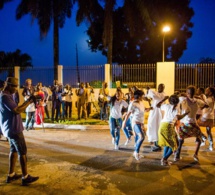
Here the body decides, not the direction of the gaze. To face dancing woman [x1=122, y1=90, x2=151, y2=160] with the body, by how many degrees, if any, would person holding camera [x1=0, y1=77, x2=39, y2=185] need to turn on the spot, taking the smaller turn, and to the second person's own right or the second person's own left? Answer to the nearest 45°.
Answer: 0° — they already face them

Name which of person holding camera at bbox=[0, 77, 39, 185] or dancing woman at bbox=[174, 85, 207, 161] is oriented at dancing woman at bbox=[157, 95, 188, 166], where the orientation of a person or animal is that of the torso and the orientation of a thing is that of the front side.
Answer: the person holding camera

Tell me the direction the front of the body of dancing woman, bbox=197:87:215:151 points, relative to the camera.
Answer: to the viewer's left

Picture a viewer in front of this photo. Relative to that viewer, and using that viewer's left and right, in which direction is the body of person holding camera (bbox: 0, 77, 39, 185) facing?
facing to the right of the viewer

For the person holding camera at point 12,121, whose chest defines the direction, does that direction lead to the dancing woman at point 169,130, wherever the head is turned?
yes

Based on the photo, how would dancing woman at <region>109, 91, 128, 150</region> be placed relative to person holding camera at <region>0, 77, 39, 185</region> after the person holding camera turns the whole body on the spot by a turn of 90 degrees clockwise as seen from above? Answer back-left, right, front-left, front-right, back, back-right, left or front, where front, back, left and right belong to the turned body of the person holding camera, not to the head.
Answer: back-left

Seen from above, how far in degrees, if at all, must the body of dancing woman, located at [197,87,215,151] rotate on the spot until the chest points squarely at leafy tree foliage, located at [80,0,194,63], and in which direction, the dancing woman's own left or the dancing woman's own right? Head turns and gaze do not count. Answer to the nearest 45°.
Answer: approximately 90° to the dancing woman's own right

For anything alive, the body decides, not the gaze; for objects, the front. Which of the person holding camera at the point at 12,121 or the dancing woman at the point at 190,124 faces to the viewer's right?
the person holding camera

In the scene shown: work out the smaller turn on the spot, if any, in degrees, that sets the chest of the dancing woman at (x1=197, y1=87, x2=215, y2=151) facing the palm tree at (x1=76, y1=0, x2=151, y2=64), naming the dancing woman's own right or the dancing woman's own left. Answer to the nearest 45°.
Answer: approximately 45° to the dancing woman's own right

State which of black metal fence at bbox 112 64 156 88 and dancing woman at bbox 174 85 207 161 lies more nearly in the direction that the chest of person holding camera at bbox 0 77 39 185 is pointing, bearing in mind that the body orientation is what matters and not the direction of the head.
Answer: the dancing woman

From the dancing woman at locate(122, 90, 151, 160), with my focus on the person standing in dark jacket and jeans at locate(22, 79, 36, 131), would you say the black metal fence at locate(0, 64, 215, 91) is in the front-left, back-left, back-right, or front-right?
front-right

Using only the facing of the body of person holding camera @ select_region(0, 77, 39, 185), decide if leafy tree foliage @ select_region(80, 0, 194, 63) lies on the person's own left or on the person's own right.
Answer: on the person's own left
